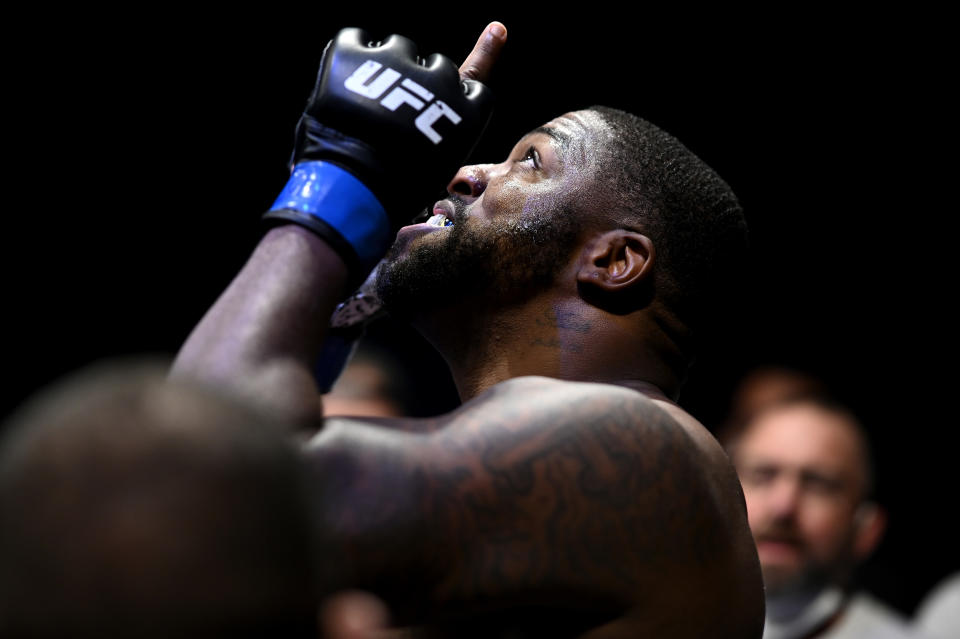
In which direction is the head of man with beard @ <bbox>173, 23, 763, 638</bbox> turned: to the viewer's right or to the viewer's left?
to the viewer's left

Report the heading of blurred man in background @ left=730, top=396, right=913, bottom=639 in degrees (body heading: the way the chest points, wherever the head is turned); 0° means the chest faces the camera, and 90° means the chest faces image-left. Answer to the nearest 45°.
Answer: approximately 45°

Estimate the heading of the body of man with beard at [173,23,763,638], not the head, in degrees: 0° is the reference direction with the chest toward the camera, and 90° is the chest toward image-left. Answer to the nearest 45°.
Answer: approximately 90°

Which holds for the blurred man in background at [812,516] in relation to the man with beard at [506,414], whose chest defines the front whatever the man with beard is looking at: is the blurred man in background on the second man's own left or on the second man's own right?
on the second man's own right
